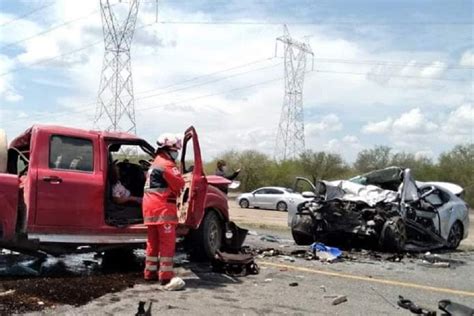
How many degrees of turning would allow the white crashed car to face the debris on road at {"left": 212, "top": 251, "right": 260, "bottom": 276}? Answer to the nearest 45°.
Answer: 0° — it already faces it

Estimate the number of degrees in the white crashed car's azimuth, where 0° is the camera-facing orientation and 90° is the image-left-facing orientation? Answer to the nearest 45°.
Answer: approximately 45°

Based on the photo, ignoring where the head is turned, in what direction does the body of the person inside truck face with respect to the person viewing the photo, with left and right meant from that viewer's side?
facing to the right of the viewer

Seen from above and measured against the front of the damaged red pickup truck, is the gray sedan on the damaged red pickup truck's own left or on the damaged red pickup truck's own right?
on the damaged red pickup truck's own left

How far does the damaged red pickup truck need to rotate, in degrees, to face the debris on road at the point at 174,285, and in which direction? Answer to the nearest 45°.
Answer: approximately 45° to its right

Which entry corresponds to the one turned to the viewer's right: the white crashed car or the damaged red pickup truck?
the damaged red pickup truck

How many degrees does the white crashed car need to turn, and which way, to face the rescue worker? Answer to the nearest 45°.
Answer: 0° — it already faces them

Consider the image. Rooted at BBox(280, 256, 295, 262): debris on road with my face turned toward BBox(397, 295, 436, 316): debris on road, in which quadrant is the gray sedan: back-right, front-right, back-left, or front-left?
back-left

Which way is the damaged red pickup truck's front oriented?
to the viewer's right
